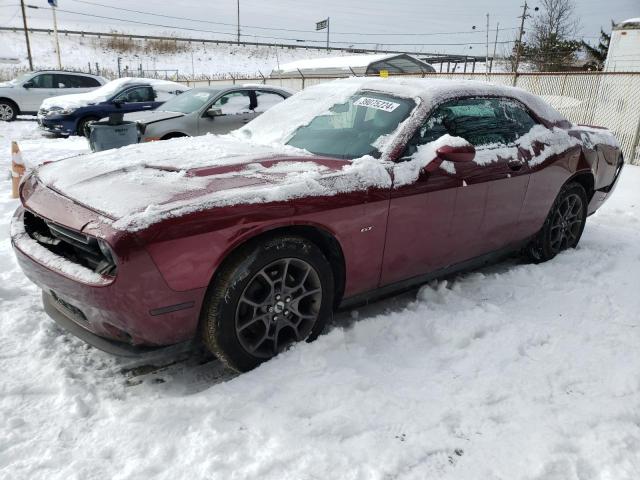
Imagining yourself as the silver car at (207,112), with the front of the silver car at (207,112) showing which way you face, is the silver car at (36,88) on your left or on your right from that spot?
on your right

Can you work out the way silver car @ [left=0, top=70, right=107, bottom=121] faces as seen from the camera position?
facing to the left of the viewer

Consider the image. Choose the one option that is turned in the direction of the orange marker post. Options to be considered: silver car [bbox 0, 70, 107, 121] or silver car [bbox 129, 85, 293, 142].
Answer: silver car [bbox 129, 85, 293, 142]

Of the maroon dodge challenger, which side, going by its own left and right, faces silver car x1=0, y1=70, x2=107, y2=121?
right
